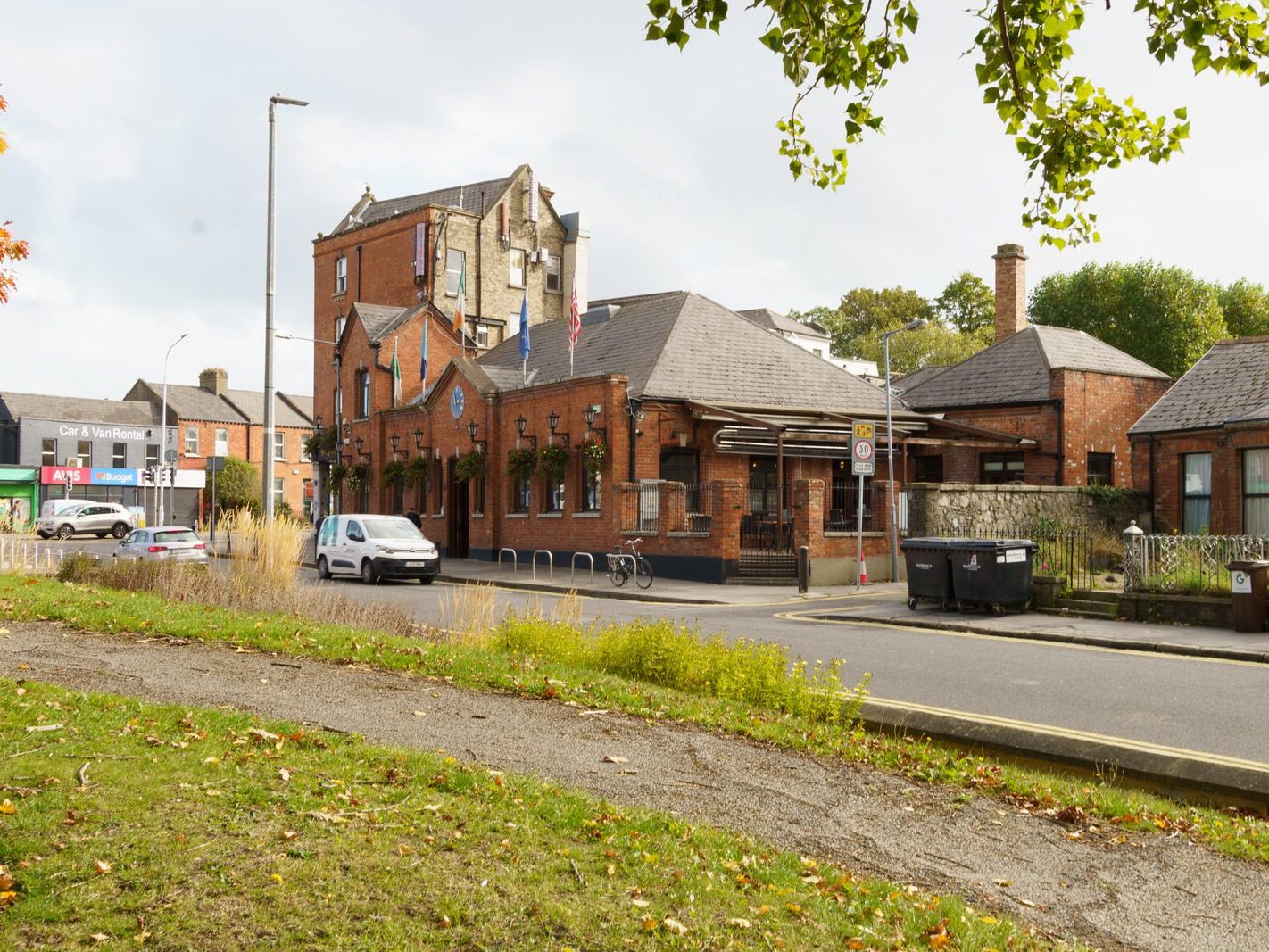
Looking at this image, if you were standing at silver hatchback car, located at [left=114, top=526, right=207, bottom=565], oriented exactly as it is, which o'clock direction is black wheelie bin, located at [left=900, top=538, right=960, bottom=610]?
The black wheelie bin is roughly at 6 o'clock from the silver hatchback car.

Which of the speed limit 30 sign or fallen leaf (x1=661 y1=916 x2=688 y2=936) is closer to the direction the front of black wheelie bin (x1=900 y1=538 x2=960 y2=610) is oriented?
the fallen leaf

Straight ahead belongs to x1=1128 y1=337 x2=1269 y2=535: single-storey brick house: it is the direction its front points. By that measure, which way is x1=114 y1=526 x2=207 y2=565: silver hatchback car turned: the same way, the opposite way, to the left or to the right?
to the right

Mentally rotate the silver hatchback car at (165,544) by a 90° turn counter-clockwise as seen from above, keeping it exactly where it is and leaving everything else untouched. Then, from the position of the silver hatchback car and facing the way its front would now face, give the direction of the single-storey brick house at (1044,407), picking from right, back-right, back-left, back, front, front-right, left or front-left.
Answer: back-left

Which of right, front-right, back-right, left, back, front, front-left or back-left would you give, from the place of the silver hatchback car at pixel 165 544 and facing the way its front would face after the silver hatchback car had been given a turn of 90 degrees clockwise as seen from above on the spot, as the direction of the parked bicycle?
right

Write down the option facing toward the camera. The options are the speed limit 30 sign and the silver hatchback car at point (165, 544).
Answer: the speed limit 30 sign

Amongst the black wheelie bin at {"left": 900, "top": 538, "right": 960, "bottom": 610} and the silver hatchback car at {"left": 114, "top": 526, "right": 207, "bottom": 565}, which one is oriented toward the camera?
the black wheelie bin

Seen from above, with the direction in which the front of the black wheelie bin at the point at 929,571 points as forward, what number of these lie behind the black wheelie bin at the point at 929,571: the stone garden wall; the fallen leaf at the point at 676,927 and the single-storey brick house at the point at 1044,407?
2

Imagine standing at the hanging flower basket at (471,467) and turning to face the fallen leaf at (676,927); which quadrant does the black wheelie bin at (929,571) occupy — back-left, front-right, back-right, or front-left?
front-left

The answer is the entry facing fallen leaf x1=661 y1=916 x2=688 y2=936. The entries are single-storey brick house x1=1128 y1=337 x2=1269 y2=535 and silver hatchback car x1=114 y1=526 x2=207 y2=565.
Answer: the single-storey brick house

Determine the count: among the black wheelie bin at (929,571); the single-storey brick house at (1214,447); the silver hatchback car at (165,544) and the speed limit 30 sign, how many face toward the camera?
3

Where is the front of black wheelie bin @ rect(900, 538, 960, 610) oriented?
toward the camera

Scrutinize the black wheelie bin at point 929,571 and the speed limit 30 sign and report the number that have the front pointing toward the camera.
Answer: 2

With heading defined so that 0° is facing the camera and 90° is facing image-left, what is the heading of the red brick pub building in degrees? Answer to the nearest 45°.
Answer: approximately 45°

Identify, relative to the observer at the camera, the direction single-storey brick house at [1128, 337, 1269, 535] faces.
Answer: facing the viewer

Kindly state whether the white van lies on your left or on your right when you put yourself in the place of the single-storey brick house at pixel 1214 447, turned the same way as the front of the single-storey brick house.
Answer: on your right

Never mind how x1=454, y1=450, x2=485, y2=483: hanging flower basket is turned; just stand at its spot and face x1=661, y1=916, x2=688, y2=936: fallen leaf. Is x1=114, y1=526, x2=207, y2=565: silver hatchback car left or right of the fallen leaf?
right

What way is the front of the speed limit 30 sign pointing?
toward the camera

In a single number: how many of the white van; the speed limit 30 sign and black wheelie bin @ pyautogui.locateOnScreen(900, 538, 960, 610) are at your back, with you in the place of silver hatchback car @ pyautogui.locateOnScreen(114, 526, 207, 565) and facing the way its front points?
3

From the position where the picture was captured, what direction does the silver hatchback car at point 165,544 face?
facing away from the viewer and to the left of the viewer

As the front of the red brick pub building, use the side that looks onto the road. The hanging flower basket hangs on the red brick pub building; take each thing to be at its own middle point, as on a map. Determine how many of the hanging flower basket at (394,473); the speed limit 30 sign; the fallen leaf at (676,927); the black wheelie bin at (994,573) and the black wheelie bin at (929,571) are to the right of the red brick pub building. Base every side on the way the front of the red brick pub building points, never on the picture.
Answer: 1
